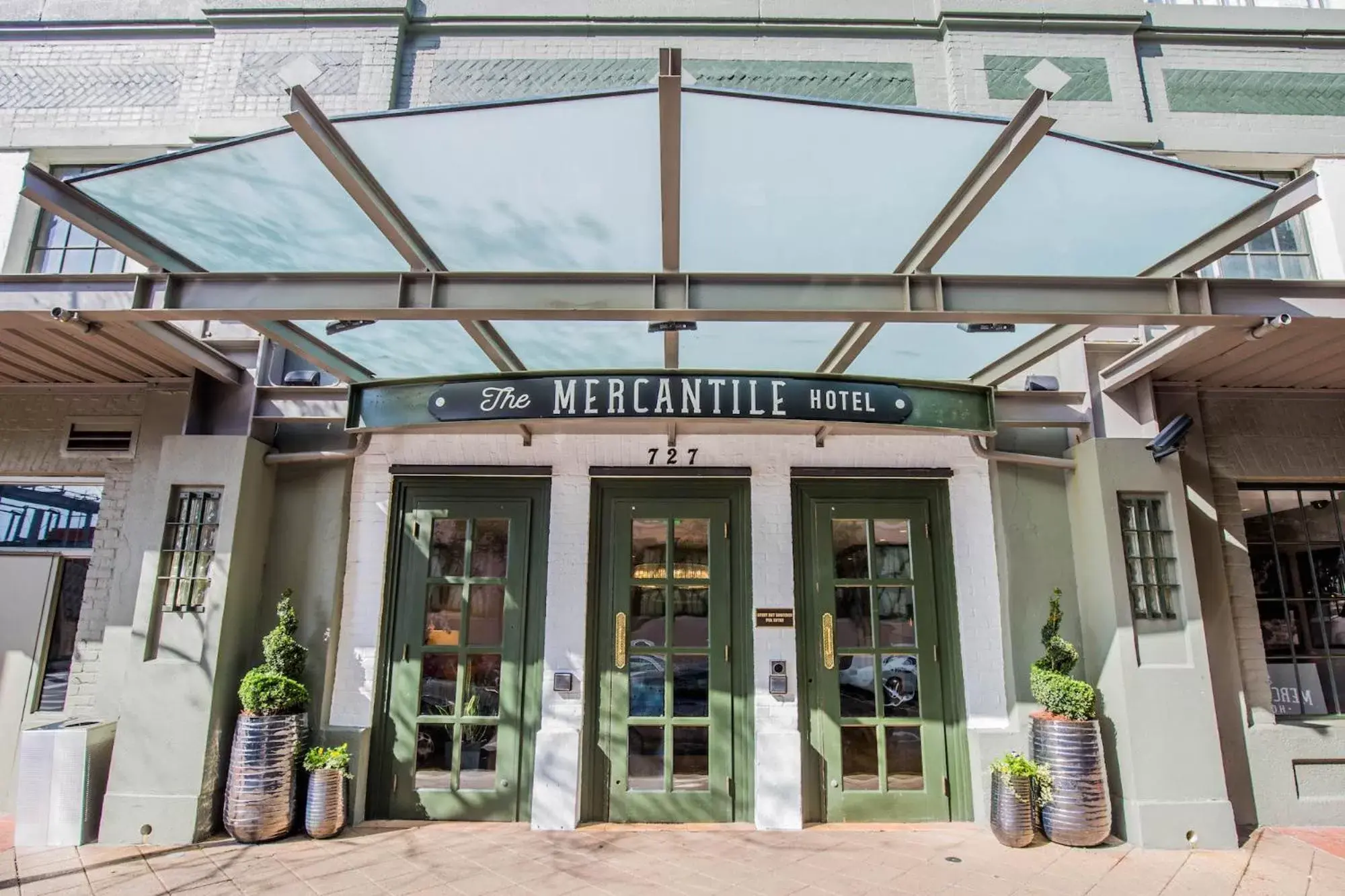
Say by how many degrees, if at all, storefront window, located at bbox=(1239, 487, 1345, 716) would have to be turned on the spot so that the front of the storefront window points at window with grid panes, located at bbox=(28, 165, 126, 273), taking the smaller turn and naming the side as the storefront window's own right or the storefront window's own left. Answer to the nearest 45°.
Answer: approximately 45° to the storefront window's own right

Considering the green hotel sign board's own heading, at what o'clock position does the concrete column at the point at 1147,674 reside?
The concrete column is roughly at 8 o'clock from the green hotel sign board.

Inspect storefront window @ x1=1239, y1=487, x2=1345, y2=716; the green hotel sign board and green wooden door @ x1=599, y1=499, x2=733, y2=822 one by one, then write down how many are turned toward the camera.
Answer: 3

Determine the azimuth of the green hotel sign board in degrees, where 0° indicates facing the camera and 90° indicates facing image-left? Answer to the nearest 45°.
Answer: approximately 0°

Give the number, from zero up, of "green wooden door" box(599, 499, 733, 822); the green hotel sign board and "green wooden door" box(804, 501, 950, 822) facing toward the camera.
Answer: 3

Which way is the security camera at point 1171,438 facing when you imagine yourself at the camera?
facing the viewer and to the left of the viewer

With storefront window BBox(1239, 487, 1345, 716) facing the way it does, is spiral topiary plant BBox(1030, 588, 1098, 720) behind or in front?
in front

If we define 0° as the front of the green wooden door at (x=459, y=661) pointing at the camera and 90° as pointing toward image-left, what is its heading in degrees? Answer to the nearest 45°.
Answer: approximately 0°

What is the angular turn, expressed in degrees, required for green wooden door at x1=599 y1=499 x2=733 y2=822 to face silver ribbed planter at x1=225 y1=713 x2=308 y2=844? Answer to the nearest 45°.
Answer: approximately 90° to its right

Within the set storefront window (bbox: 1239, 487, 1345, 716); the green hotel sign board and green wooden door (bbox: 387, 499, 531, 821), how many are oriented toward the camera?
3

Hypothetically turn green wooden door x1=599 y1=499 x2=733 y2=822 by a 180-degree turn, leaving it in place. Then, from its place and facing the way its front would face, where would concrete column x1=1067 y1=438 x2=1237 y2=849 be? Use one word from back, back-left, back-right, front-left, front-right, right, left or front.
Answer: right

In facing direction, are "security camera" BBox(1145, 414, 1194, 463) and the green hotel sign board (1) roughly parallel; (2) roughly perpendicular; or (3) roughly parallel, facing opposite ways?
roughly perpendicular

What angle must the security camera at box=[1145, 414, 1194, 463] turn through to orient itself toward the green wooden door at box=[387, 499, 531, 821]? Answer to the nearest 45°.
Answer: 0° — it already faces it
